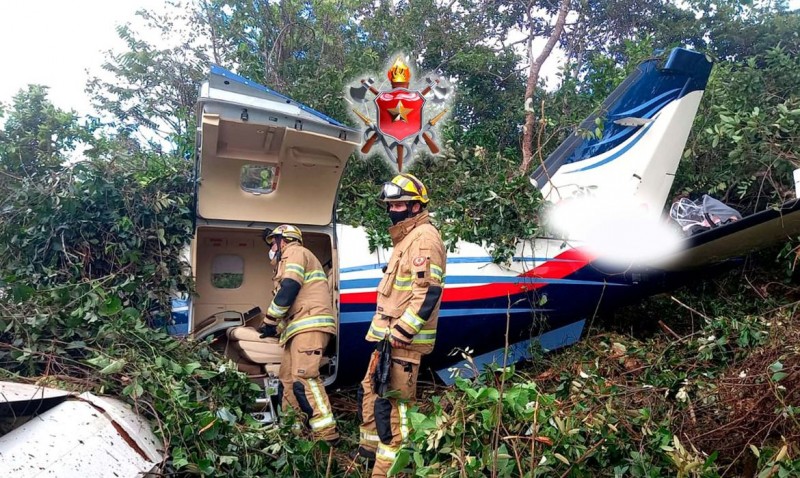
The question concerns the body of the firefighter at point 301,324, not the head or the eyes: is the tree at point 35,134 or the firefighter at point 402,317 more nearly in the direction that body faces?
the tree

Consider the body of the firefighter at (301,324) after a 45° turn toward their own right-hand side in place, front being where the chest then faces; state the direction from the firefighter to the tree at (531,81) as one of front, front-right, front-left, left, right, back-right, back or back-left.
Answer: right

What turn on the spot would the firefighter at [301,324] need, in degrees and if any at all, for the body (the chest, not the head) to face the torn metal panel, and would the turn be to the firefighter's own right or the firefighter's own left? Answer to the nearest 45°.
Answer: approximately 45° to the firefighter's own left

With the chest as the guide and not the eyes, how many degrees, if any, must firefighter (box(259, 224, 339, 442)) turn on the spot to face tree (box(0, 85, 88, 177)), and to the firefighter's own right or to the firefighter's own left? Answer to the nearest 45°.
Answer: approximately 45° to the firefighter's own right

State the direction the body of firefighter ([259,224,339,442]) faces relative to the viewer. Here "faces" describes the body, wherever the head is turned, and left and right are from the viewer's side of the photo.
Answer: facing to the left of the viewer
